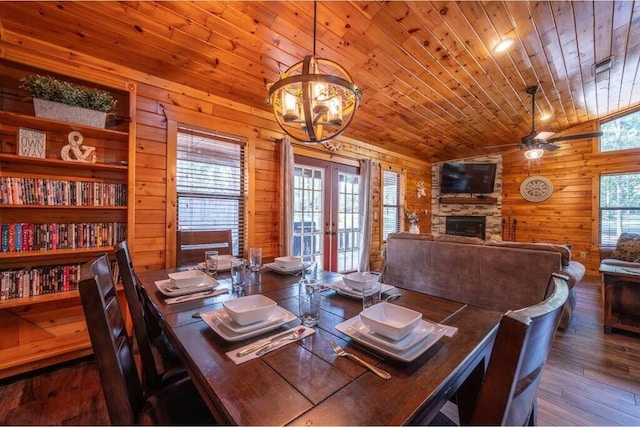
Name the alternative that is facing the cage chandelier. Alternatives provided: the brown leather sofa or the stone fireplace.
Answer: the stone fireplace

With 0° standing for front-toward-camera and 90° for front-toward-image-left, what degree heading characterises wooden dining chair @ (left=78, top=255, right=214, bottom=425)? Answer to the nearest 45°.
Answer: approximately 270°

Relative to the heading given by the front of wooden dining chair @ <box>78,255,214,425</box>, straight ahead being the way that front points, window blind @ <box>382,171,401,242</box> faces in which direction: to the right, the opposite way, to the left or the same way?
to the right

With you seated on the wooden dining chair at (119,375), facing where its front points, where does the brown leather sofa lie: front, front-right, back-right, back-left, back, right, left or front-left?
front

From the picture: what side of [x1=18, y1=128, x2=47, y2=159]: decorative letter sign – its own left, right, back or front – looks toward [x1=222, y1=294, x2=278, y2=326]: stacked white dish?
front

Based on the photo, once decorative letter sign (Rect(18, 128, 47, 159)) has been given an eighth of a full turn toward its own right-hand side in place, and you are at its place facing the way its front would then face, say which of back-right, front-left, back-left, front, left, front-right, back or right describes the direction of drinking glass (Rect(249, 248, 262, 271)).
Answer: left

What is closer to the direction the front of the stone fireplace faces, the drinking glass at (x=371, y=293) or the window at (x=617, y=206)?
the drinking glass

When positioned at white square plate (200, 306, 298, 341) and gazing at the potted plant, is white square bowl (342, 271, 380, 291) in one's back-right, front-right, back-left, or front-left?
back-right

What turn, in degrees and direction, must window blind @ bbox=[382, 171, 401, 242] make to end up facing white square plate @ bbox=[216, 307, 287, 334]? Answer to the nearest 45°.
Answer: approximately 45° to its right

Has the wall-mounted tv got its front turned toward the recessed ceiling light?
yes

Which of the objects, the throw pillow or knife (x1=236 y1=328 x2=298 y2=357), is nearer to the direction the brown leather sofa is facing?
the throw pillow

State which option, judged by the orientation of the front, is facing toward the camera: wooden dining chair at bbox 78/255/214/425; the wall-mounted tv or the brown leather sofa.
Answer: the wall-mounted tv

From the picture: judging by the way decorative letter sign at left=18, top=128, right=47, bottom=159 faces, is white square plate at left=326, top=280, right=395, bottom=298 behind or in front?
in front

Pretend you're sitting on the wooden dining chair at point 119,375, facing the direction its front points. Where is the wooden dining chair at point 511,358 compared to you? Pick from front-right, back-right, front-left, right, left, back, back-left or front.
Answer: front-right

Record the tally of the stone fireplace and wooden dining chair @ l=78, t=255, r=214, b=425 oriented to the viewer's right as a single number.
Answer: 1
